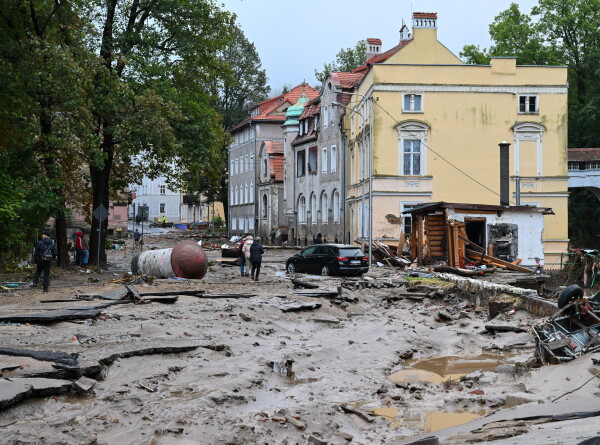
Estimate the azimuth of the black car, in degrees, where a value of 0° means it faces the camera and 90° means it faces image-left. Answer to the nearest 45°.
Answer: approximately 135°

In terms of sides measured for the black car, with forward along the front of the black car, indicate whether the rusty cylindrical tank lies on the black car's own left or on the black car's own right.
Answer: on the black car's own left

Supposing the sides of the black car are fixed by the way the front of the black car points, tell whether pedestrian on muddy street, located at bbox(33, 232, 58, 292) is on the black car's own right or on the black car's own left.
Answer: on the black car's own left

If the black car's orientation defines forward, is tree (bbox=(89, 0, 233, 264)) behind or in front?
in front

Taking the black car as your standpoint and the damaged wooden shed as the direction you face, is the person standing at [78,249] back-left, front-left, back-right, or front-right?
back-left

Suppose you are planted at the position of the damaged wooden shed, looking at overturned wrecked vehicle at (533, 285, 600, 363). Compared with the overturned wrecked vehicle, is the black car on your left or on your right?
right
